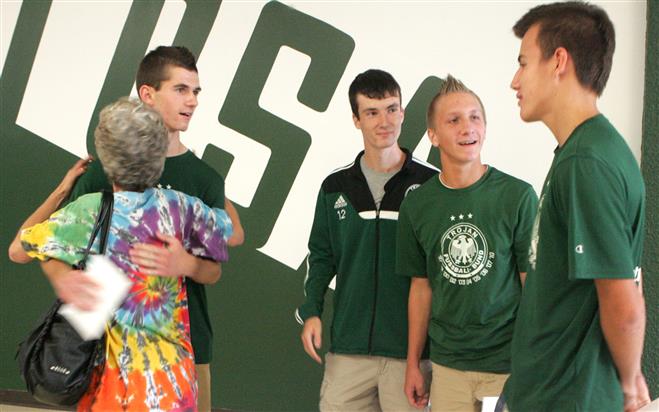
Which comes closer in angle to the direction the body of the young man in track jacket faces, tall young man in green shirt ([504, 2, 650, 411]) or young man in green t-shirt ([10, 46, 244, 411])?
the tall young man in green shirt

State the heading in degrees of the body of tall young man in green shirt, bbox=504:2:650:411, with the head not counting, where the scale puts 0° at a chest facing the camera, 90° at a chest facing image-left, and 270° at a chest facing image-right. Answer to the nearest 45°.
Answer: approximately 90°

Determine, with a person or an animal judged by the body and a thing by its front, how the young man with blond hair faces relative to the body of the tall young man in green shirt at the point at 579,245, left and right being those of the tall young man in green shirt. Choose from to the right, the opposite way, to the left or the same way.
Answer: to the left

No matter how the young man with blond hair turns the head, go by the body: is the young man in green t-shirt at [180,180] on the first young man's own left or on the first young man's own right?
on the first young man's own right

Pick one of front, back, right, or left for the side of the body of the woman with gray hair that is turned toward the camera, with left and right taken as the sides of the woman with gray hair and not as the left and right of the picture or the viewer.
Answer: back

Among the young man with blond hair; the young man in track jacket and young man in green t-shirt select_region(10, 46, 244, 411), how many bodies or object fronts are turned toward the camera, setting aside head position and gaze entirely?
3

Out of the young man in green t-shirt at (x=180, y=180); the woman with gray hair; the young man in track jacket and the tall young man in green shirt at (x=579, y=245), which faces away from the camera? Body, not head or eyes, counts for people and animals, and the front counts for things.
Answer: the woman with gray hair

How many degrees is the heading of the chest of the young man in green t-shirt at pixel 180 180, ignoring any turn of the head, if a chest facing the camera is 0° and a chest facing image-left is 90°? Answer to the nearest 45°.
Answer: approximately 0°

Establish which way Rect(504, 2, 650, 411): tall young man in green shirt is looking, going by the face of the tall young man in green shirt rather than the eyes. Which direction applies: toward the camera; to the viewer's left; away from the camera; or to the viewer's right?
to the viewer's left

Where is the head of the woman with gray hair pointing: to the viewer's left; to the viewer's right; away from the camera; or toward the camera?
away from the camera
